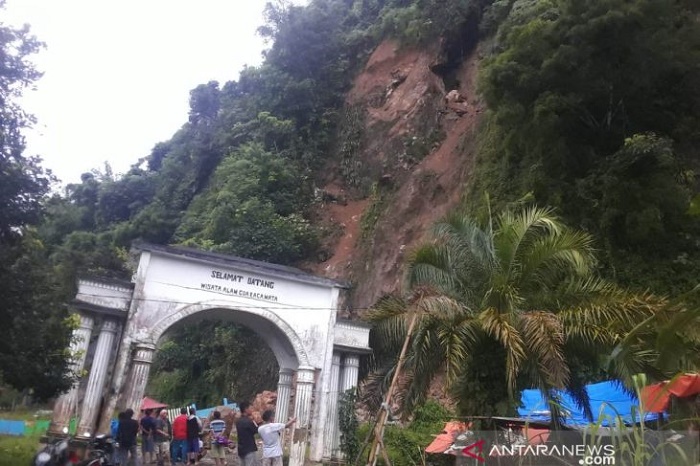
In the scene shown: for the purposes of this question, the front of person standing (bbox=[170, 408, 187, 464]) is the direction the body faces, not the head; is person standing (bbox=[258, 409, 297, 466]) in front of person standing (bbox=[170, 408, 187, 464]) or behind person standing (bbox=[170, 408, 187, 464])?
behind

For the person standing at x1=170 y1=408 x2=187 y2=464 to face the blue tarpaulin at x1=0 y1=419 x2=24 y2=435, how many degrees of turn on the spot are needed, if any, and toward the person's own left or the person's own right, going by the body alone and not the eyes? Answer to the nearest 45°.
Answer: approximately 45° to the person's own left

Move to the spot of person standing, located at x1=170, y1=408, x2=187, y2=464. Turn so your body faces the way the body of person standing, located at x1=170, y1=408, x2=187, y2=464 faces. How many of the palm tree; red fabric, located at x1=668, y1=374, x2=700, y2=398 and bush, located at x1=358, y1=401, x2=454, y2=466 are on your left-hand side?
0

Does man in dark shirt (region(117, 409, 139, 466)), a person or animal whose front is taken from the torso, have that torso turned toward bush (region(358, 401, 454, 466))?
no

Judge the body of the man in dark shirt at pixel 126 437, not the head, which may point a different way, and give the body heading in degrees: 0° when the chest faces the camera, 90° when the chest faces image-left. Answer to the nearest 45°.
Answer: approximately 180°

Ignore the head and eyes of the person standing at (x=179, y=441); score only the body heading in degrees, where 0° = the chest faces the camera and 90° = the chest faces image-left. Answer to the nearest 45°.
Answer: approximately 180°

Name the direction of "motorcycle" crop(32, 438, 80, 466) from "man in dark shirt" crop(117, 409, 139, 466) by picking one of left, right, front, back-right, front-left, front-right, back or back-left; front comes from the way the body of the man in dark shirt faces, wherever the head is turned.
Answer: back-left

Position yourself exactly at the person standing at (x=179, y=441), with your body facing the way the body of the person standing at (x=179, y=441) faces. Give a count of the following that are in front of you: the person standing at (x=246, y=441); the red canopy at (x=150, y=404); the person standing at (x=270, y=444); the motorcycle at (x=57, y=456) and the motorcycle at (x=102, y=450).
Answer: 1

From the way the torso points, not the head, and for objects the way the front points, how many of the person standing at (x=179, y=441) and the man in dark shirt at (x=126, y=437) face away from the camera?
2

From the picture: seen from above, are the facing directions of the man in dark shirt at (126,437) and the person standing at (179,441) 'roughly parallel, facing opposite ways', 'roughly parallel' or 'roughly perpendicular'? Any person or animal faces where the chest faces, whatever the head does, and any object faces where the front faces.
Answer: roughly parallel

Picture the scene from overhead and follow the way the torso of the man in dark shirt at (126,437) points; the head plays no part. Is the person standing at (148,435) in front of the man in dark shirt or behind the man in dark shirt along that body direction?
in front
